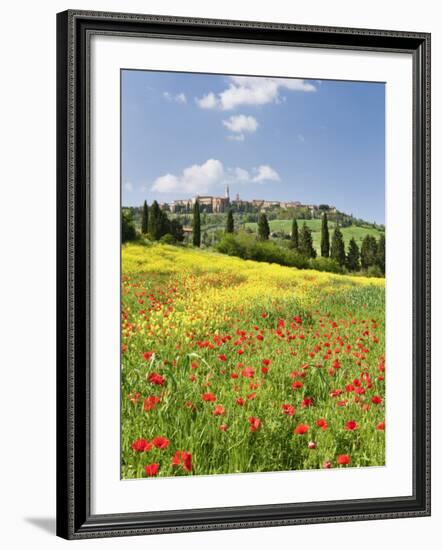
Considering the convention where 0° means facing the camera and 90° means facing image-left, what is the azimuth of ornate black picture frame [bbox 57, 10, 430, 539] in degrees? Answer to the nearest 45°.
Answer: approximately 315°
